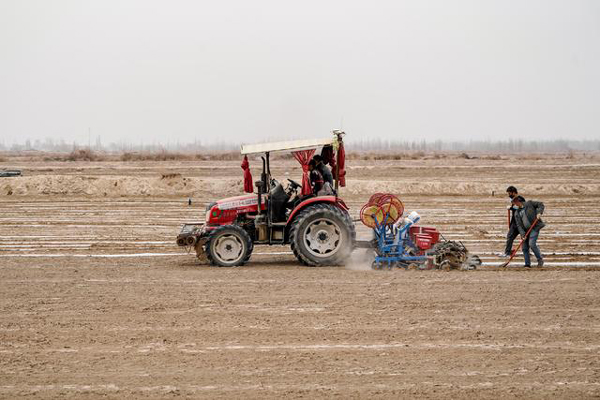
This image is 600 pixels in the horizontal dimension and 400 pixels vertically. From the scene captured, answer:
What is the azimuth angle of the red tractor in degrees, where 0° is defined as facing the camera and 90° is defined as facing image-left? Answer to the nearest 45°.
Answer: approximately 90°

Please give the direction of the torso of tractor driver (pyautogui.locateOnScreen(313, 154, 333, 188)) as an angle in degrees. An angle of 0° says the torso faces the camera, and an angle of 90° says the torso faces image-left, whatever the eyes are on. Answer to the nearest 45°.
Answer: approximately 90°

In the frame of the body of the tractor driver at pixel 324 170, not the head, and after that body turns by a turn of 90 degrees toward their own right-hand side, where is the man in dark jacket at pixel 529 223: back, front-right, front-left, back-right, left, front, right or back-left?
right

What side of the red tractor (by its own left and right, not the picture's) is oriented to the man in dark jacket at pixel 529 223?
back
